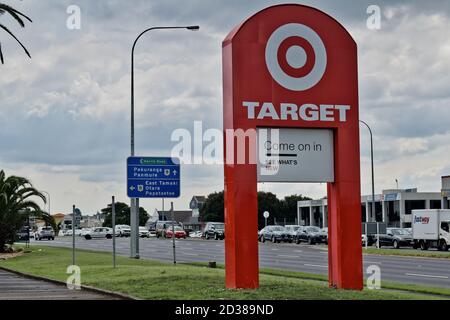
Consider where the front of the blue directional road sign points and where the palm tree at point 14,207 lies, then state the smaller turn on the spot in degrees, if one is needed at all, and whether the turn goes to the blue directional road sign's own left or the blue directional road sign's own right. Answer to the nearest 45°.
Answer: approximately 135° to the blue directional road sign's own right

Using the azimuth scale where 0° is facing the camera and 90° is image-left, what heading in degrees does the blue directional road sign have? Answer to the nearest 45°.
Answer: approximately 0°

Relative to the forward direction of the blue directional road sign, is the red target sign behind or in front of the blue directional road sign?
in front

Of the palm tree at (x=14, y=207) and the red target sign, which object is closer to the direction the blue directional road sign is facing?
the red target sign
